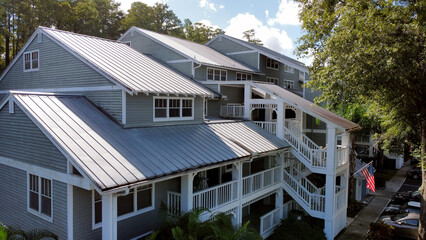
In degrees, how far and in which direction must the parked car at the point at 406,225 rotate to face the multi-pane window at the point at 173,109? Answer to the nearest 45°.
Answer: approximately 45° to its left

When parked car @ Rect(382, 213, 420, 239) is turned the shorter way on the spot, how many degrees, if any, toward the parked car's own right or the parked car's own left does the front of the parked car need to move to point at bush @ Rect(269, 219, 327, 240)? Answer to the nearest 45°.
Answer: approximately 45° to the parked car's own left

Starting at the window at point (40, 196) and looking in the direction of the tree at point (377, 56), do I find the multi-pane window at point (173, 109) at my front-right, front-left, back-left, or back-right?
front-left

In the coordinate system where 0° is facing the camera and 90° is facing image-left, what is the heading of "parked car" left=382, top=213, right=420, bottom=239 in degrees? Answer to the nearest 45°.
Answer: approximately 90°

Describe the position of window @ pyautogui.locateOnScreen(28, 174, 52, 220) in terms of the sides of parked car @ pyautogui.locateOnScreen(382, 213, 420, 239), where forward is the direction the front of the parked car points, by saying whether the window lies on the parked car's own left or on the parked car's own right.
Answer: on the parked car's own left
